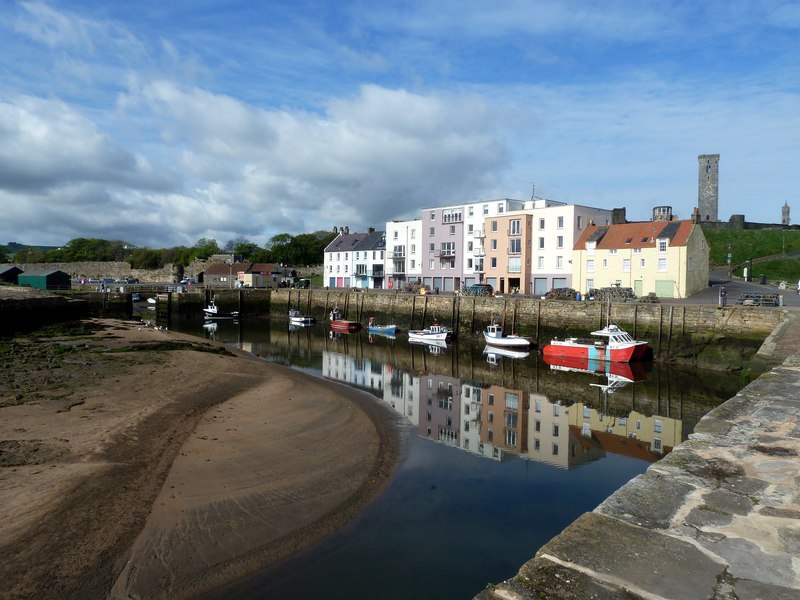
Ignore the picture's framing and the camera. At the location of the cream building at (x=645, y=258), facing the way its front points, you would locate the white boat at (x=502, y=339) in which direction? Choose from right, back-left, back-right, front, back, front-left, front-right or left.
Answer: front

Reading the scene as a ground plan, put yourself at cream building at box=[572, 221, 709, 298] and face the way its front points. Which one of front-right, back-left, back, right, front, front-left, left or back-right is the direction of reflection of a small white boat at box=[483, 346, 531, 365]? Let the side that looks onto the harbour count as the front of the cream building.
front

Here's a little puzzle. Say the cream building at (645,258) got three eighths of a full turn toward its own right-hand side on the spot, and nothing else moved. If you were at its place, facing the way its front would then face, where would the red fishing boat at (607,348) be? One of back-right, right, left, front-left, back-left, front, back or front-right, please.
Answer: back

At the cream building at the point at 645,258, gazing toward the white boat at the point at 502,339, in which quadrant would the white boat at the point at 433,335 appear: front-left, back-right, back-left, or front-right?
front-right

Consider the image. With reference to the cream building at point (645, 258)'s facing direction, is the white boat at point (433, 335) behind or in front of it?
in front

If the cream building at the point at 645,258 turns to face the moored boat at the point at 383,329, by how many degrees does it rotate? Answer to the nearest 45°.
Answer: approximately 45° to its right

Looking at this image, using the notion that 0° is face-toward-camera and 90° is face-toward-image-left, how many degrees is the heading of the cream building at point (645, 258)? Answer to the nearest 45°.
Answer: approximately 45°
